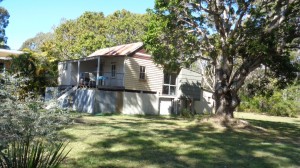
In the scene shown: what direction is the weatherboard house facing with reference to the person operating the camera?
facing the viewer and to the left of the viewer

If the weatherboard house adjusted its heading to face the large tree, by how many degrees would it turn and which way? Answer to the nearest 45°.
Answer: approximately 90° to its left
